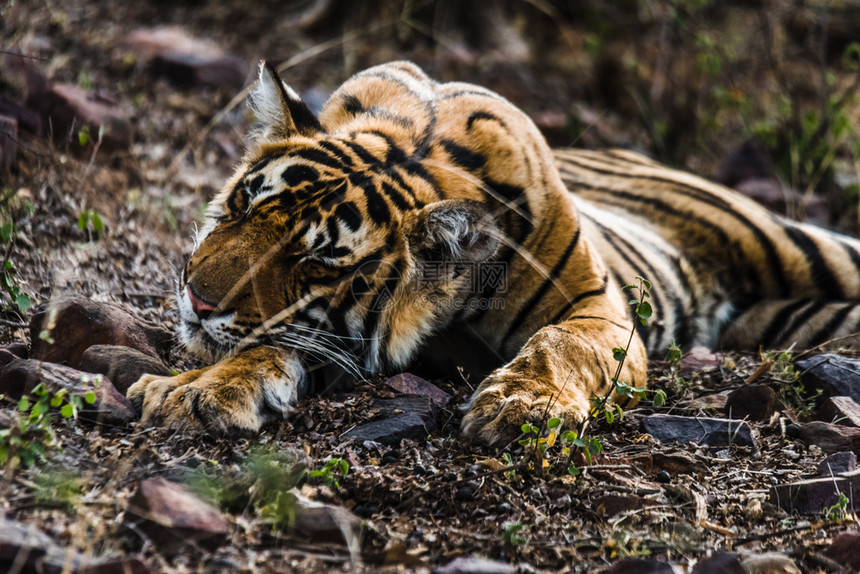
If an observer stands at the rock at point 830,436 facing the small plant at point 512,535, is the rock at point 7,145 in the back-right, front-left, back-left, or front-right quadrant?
front-right

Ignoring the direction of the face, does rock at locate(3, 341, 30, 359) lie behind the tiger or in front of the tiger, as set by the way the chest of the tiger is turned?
in front

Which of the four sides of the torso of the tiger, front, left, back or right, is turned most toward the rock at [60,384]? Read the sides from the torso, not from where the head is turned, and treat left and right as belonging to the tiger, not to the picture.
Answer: front

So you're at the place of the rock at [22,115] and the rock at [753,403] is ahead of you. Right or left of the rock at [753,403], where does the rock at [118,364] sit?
right

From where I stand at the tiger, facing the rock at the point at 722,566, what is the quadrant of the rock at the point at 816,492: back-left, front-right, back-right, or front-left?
front-left

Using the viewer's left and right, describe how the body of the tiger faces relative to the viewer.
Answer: facing the viewer and to the left of the viewer

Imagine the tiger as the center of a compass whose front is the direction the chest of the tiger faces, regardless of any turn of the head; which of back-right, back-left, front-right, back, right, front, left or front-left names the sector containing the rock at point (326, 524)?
front-left

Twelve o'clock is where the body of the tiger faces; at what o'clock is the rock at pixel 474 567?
The rock is roughly at 10 o'clock from the tiger.

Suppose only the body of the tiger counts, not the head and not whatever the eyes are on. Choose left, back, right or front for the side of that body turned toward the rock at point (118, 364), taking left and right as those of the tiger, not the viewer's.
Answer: front

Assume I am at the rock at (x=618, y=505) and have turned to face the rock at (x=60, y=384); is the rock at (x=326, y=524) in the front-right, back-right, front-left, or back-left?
front-left

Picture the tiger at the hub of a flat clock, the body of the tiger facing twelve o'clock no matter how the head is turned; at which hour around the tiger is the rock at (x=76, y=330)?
The rock is roughly at 1 o'clock from the tiger.

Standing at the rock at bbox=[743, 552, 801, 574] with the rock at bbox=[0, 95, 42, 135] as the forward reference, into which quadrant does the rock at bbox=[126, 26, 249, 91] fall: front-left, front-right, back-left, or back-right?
front-right

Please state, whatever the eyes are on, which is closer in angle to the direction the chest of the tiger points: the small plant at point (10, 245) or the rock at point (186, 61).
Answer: the small plant

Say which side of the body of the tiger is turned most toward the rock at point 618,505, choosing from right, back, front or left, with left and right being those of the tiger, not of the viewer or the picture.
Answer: left

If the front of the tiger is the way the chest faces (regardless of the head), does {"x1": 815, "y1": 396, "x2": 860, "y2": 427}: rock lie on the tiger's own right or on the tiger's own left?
on the tiger's own left

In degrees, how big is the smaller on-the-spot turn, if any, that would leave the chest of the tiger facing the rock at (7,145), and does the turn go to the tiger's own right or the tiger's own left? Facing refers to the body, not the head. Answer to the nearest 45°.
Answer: approximately 90° to the tiger's own right
